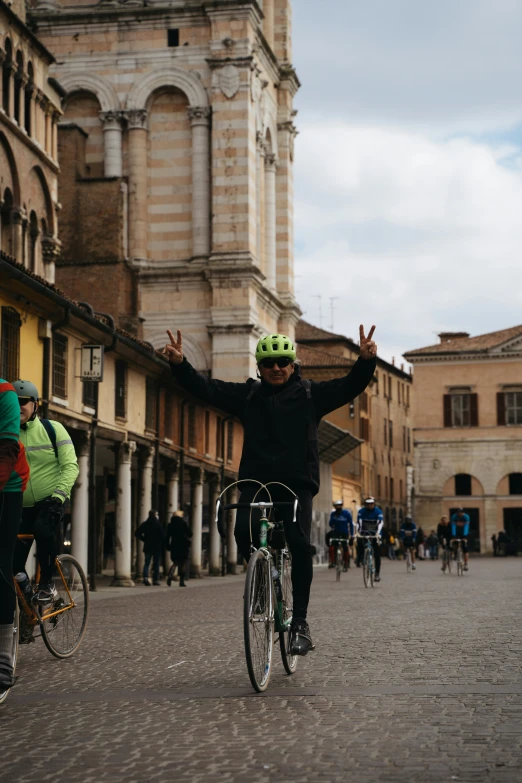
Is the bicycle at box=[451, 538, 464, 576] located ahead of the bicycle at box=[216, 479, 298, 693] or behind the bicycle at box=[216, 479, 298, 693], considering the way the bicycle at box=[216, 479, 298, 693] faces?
behind

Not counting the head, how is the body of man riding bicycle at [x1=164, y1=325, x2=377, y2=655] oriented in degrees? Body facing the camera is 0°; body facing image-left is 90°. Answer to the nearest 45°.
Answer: approximately 0°

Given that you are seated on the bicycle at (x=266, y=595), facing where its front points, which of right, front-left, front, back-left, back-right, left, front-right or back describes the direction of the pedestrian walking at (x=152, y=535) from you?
back

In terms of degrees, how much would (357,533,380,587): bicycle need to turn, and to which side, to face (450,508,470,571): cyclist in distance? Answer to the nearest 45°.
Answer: approximately 180°

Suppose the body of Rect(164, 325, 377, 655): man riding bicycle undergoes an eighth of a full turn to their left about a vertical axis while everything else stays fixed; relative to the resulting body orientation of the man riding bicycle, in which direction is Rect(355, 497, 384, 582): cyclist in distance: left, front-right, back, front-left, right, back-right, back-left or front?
back-left

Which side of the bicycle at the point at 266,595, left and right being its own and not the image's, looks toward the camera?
front

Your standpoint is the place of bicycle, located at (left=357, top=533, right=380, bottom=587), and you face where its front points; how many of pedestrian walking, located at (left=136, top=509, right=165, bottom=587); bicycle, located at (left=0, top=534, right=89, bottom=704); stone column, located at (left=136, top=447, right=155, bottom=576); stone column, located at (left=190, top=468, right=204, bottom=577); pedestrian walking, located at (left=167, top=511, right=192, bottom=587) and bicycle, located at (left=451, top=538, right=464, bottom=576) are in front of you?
1

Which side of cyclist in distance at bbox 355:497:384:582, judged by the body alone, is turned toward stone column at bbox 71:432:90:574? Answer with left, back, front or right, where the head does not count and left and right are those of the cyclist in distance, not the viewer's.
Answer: right

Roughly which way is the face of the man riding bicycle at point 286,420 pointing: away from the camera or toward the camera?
toward the camera

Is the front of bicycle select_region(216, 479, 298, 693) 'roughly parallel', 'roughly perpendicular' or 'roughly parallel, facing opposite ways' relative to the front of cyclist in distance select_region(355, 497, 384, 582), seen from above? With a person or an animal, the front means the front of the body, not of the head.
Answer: roughly parallel

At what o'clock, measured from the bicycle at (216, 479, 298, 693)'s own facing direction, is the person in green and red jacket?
The person in green and red jacket is roughly at 2 o'clock from the bicycle.

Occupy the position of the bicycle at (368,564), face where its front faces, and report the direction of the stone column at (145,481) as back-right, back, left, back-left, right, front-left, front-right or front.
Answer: back-right
